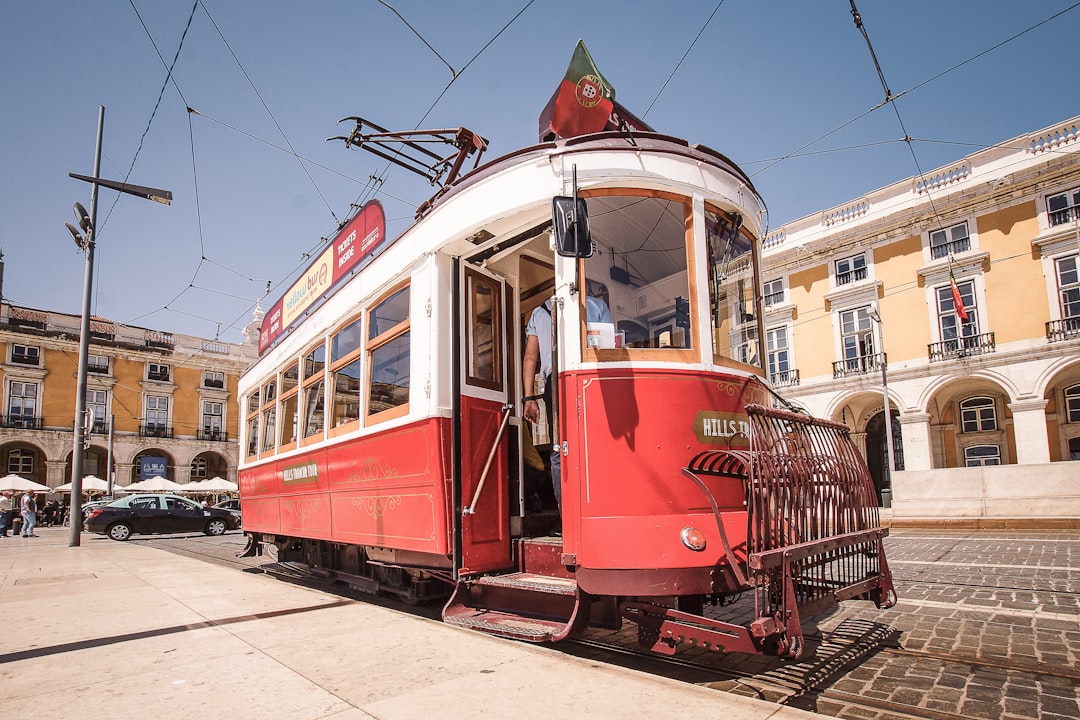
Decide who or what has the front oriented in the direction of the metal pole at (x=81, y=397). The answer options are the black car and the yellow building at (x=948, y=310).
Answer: the yellow building

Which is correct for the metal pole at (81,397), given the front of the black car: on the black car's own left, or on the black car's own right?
on the black car's own right

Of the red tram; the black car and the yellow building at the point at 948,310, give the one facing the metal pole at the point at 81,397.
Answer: the yellow building

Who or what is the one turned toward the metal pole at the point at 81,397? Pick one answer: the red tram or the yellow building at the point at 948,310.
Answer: the yellow building

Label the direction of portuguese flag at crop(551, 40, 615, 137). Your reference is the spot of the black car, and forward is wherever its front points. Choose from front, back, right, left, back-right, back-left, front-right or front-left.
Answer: right

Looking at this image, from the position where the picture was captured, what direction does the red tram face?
facing the viewer and to the right of the viewer

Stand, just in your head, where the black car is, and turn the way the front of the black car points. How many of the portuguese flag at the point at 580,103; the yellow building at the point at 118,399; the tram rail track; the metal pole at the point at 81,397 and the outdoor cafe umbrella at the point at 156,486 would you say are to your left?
2

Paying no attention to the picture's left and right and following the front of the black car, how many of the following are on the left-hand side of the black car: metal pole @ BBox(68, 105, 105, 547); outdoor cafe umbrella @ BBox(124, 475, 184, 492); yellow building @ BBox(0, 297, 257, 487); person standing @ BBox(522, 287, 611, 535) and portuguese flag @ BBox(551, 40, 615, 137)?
2
